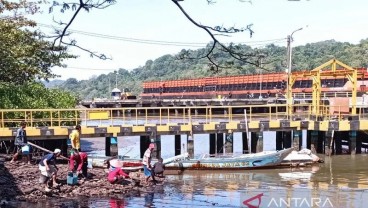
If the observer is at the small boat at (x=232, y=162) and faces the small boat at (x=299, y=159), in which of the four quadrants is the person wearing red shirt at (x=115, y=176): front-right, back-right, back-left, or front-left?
back-right

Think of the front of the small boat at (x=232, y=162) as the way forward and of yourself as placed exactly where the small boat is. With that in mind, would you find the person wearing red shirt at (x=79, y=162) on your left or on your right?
on your right

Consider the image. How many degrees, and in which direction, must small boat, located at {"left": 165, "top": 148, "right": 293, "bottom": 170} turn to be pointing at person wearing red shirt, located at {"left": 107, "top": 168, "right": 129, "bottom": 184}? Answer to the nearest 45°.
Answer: approximately 135° to its right

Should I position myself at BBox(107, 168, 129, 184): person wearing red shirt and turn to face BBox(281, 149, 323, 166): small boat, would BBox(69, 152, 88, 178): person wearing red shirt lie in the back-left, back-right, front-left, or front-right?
back-left

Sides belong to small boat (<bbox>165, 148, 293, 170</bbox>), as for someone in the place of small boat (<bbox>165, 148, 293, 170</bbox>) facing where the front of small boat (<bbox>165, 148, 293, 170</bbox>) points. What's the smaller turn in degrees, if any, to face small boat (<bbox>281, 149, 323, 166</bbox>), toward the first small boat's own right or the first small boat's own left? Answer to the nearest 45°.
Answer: approximately 45° to the first small boat's own left

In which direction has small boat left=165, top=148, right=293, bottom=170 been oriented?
to the viewer's right

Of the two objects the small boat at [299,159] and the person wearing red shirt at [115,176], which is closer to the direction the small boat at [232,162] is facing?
the small boat
